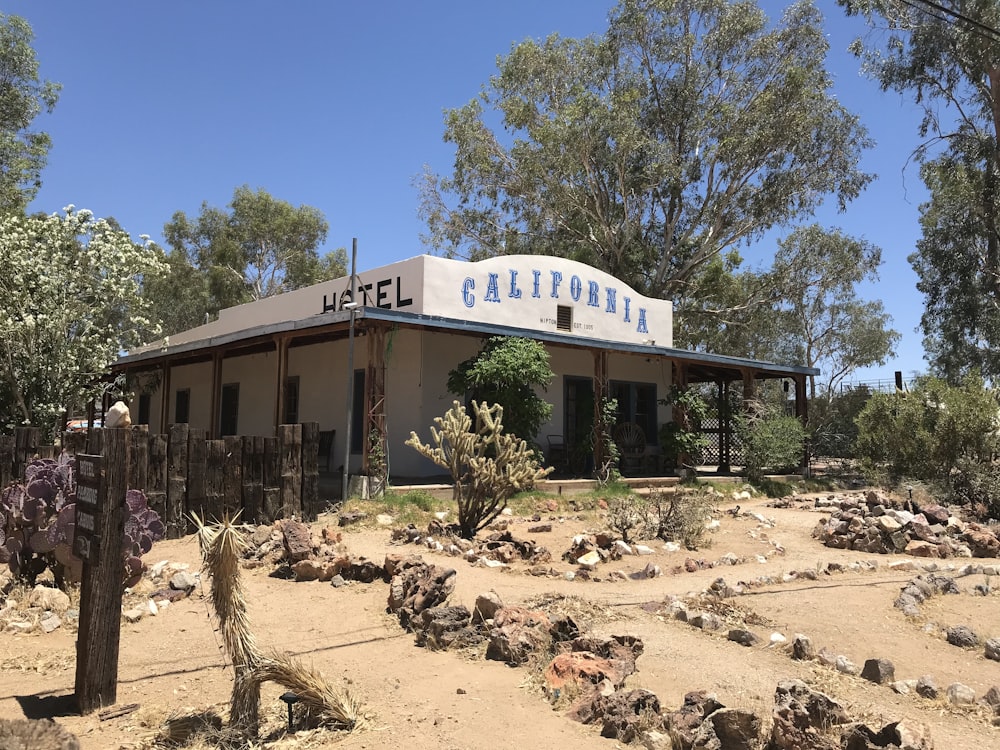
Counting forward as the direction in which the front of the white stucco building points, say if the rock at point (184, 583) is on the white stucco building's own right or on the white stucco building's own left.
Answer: on the white stucco building's own right

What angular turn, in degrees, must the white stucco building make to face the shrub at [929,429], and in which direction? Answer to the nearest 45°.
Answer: approximately 45° to its left
